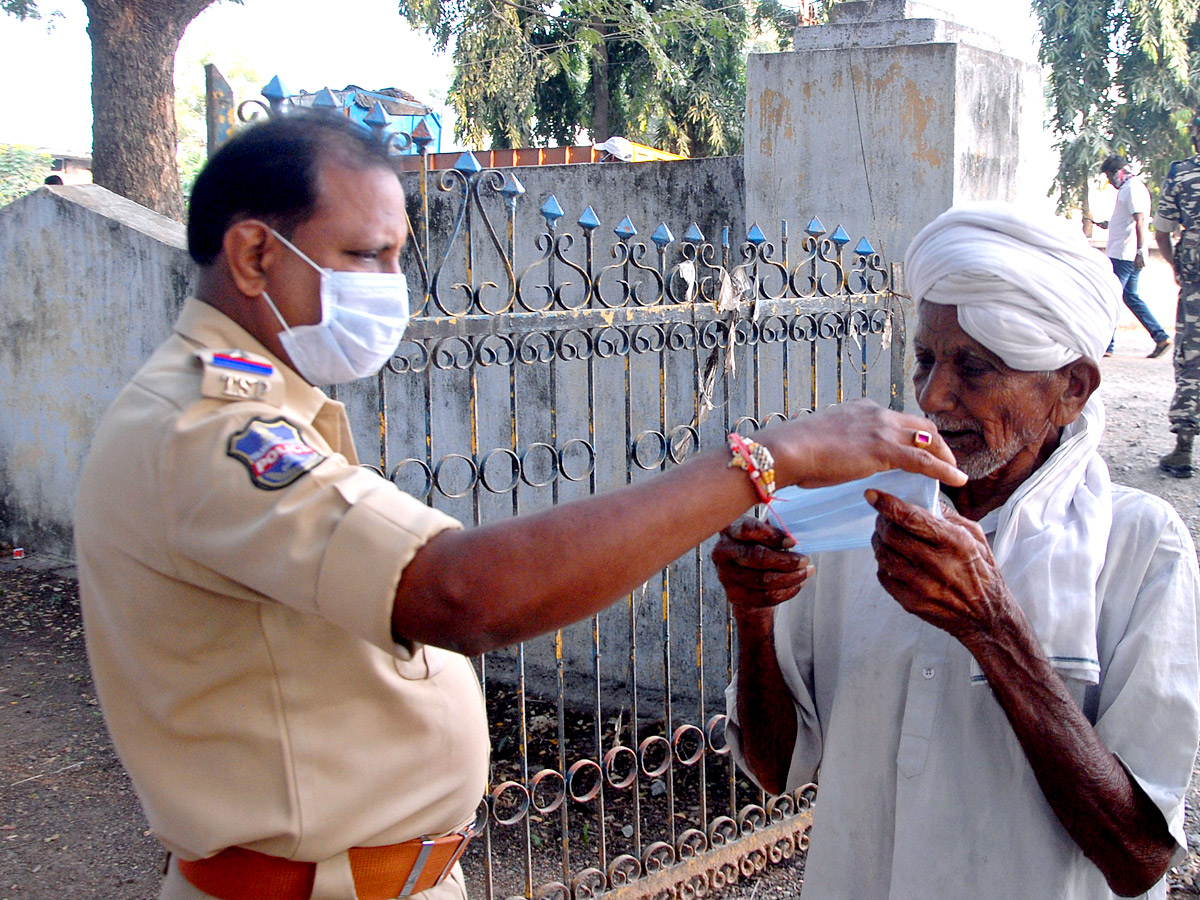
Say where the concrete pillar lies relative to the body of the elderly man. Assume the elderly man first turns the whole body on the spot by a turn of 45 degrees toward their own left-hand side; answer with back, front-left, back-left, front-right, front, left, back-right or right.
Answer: back

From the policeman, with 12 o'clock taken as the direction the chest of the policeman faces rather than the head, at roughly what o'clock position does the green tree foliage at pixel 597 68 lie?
The green tree foliage is roughly at 9 o'clock from the policeman.

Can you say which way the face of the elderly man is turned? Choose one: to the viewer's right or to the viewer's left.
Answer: to the viewer's left

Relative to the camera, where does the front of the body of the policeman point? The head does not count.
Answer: to the viewer's right

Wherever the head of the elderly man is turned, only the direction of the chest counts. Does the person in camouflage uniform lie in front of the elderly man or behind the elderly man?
behind

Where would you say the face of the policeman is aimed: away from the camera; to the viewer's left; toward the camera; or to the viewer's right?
to the viewer's right

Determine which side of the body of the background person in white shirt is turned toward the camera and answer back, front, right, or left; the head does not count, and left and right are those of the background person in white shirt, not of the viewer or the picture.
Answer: left

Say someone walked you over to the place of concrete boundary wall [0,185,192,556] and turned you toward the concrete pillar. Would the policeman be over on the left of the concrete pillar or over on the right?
right

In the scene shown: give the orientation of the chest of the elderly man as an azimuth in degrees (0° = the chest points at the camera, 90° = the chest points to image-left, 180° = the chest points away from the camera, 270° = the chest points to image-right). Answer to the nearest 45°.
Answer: approximately 45°
